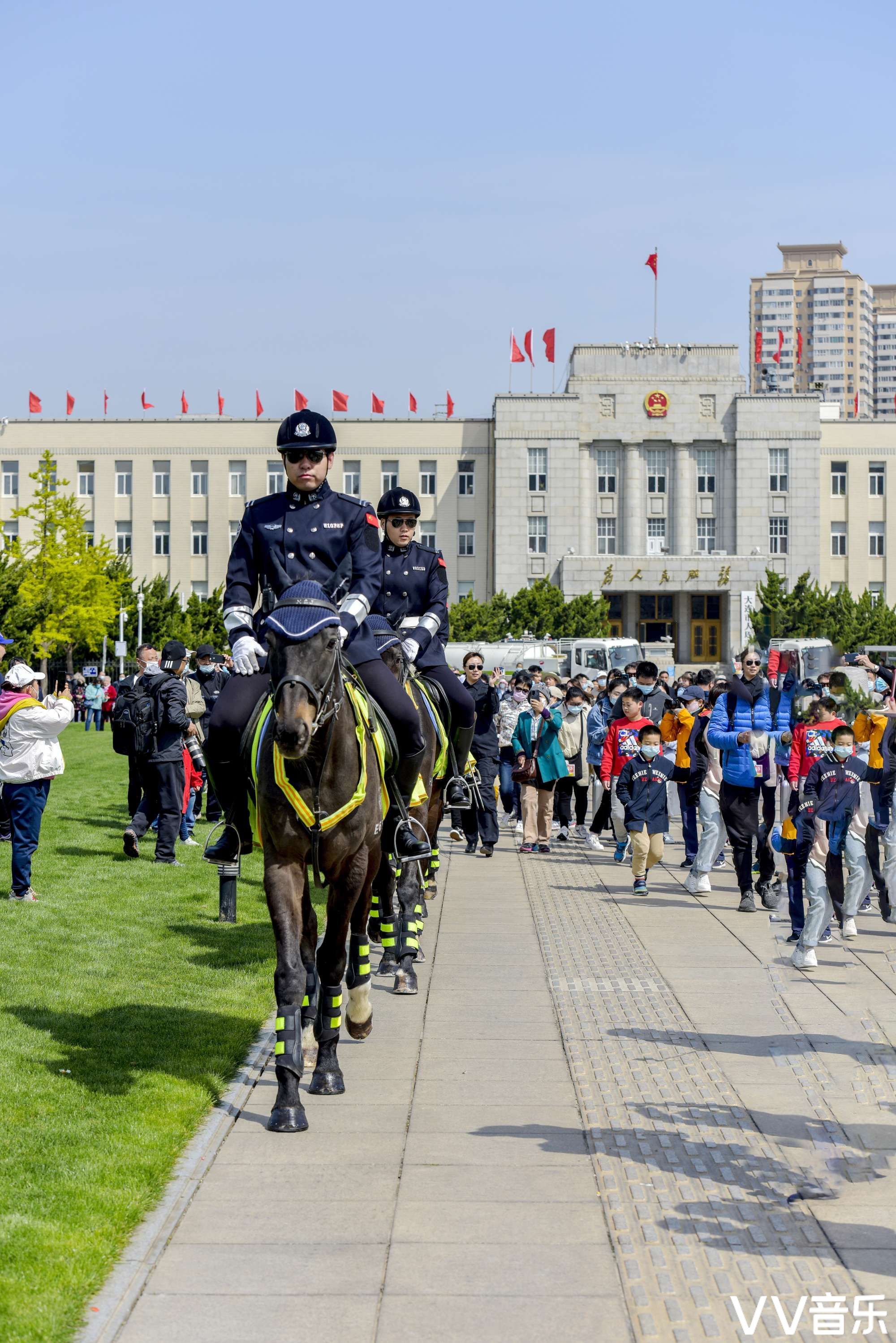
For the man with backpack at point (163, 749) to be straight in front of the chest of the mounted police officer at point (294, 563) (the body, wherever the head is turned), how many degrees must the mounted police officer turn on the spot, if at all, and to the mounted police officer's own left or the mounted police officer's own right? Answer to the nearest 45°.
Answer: approximately 180°

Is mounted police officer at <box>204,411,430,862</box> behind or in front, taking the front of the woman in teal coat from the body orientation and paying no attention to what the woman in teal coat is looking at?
in front

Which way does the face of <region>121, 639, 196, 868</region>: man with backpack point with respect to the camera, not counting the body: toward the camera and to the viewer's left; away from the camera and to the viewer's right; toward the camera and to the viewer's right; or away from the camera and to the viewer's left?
away from the camera and to the viewer's right

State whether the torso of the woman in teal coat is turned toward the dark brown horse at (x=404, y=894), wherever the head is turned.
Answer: yes

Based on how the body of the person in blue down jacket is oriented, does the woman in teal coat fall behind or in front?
behind

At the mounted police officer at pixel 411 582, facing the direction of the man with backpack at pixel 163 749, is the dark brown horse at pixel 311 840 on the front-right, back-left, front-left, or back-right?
back-left

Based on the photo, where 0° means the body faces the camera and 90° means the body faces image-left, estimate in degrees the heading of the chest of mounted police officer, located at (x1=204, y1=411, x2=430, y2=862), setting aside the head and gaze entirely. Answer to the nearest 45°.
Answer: approximately 0°
